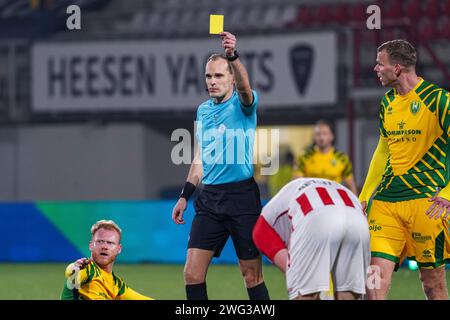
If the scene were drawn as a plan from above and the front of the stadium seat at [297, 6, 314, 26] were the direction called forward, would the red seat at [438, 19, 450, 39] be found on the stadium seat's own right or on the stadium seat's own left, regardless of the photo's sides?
on the stadium seat's own left

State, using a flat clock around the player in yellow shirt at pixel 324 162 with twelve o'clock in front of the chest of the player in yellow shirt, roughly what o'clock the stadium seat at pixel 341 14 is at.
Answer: The stadium seat is roughly at 6 o'clock from the player in yellow shirt.

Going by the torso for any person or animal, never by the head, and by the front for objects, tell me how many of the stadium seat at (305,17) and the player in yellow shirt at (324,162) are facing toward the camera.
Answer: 2

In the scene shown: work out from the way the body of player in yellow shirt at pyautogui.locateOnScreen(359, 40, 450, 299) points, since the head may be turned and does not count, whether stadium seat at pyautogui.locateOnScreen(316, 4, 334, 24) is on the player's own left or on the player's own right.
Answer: on the player's own right

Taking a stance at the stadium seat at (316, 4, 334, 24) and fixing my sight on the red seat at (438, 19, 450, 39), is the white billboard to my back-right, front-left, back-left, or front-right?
back-right

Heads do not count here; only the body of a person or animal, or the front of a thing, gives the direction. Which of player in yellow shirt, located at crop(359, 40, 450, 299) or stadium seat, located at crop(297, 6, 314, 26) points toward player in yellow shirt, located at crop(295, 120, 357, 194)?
the stadium seat

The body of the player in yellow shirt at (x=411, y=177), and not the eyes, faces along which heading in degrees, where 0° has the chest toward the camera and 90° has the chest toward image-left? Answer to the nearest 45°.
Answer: approximately 45°

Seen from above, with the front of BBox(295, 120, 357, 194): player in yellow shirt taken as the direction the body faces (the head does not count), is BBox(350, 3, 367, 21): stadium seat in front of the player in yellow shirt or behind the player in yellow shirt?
behind

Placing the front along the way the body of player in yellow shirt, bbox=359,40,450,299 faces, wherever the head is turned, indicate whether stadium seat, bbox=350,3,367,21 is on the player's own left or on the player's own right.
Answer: on the player's own right

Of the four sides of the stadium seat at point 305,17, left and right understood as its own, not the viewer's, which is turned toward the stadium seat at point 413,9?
left

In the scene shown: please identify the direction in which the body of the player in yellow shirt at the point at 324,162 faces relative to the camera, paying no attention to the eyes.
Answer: toward the camera

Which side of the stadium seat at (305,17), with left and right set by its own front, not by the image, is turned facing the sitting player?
front

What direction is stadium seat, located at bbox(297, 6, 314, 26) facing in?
toward the camera
